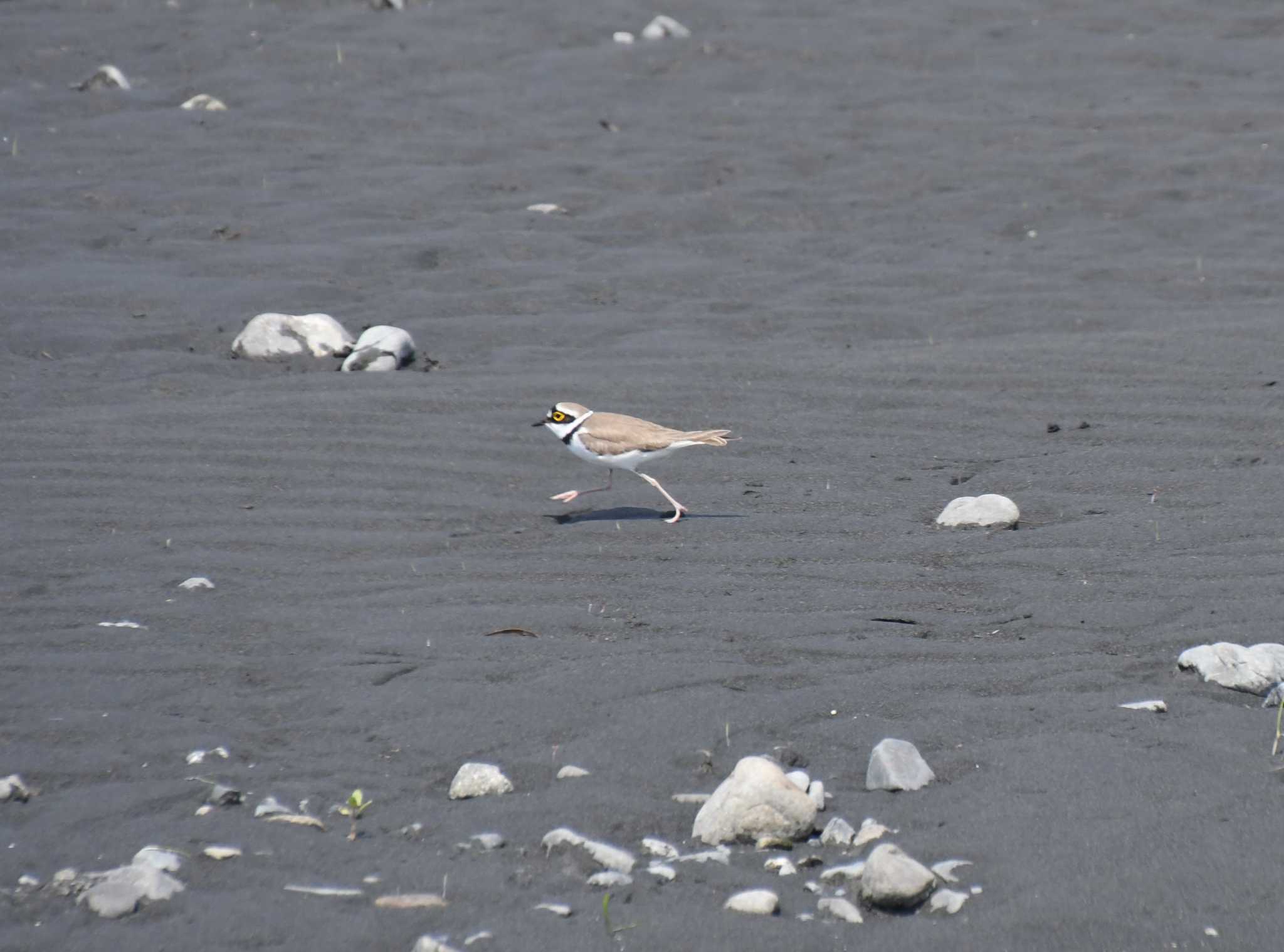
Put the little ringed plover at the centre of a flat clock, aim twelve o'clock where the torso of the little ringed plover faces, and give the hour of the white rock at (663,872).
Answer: The white rock is roughly at 9 o'clock from the little ringed plover.

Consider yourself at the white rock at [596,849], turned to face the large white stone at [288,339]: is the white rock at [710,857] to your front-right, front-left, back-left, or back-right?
back-right

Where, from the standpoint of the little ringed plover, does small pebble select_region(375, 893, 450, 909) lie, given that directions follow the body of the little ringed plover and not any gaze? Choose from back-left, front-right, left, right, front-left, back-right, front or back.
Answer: left

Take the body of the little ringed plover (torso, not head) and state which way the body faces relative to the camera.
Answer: to the viewer's left

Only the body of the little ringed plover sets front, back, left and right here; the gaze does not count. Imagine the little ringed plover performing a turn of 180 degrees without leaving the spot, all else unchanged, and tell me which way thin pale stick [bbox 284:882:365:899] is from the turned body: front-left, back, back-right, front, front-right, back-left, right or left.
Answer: right

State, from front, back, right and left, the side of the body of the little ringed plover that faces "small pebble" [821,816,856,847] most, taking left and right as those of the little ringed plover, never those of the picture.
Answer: left

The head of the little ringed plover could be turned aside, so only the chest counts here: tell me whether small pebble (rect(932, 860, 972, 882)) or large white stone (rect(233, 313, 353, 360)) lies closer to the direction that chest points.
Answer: the large white stone

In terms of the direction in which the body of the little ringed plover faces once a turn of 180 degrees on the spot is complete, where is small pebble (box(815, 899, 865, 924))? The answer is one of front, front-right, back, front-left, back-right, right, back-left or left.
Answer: right

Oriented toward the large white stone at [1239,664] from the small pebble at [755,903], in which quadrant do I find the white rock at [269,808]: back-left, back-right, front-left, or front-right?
back-left

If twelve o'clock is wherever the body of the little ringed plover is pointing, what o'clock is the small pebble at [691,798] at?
The small pebble is roughly at 9 o'clock from the little ringed plover.

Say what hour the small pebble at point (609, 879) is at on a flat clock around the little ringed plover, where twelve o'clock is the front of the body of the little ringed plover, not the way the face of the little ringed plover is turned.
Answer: The small pebble is roughly at 9 o'clock from the little ringed plover.

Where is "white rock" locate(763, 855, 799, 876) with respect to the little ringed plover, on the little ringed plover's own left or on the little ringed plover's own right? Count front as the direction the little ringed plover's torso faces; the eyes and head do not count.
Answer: on the little ringed plover's own left

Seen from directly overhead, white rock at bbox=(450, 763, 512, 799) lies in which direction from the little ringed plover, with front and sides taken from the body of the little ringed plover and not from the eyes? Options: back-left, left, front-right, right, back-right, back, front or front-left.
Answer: left

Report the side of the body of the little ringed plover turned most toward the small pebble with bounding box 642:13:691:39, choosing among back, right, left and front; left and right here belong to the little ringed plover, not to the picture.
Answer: right
